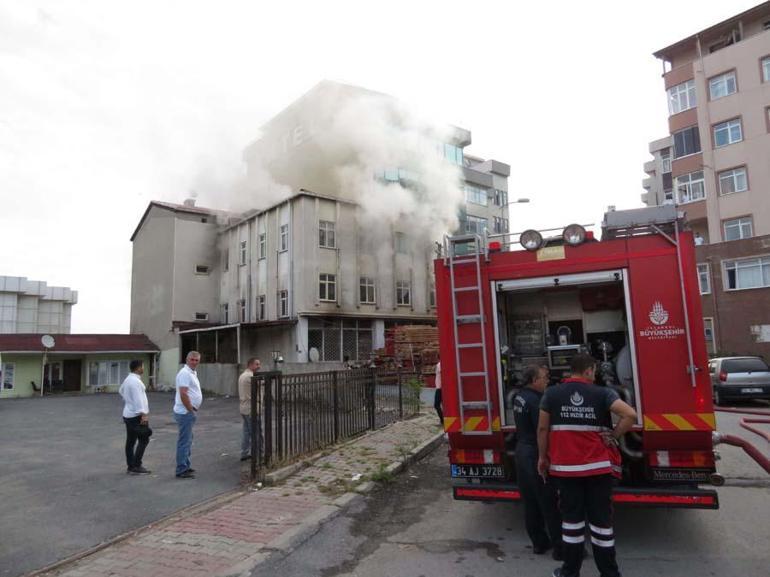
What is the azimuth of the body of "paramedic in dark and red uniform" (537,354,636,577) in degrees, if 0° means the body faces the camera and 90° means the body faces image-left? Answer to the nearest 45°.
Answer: approximately 180°

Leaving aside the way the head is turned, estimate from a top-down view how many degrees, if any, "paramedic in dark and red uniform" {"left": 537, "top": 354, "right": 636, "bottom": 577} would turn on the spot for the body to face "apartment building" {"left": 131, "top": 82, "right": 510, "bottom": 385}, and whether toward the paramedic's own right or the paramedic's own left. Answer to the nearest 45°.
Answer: approximately 45° to the paramedic's own left

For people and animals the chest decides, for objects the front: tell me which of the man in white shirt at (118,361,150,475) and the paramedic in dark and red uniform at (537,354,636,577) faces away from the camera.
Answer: the paramedic in dark and red uniform

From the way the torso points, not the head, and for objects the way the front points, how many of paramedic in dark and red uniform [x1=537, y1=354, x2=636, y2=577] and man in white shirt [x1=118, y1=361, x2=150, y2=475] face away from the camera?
1

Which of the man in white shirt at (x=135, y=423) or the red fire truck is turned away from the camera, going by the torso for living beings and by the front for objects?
the red fire truck

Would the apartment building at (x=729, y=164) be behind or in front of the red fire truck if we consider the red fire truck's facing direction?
in front

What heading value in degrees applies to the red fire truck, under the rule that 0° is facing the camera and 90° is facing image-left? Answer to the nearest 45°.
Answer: approximately 180°

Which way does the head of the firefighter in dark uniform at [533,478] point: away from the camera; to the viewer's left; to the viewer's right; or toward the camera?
to the viewer's right

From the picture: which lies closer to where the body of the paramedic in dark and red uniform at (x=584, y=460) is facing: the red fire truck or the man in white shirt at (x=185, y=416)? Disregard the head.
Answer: the red fire truck

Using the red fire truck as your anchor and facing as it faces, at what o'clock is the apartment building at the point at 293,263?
The apartment building is roughly at 11 o'clock from the red fire truck.

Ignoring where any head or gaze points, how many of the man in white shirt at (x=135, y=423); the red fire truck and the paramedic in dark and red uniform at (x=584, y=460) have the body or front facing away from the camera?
2

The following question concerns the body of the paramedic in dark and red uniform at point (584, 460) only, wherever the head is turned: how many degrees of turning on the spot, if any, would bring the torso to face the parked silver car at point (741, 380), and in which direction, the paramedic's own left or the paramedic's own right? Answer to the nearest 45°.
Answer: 0° — they already face it
